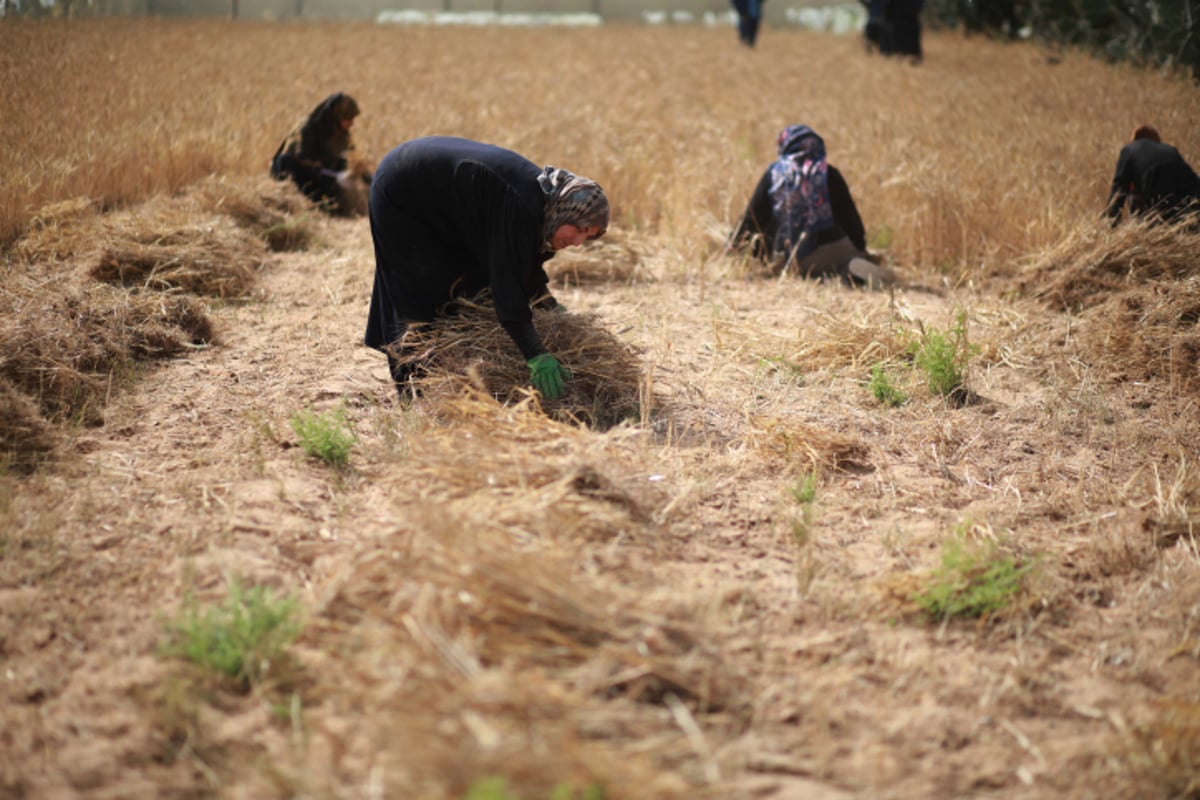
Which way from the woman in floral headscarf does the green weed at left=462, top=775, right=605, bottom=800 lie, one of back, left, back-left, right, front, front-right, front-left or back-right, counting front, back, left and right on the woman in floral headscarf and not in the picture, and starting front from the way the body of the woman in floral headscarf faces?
back

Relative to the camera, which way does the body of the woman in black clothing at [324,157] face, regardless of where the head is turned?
to the viewer's right

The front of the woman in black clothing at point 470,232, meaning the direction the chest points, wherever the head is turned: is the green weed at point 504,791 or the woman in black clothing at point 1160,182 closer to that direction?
the woman in black clothing

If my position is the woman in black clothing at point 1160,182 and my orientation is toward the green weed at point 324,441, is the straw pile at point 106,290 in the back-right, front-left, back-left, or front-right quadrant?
front-right

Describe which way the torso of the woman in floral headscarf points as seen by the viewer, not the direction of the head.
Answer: away from the camera

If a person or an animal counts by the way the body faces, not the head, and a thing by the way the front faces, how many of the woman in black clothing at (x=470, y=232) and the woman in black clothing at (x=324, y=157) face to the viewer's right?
2

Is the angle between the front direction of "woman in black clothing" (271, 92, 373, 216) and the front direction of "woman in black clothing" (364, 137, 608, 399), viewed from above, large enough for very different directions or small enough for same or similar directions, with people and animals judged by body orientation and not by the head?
same or similar directions

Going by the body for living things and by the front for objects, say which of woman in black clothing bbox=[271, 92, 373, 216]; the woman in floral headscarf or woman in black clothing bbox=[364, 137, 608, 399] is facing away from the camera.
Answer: the woman in floral headscarf

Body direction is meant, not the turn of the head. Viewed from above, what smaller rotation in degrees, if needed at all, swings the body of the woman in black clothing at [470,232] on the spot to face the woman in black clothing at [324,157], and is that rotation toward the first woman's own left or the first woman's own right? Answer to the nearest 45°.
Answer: approximately 90° to the first woman's own left

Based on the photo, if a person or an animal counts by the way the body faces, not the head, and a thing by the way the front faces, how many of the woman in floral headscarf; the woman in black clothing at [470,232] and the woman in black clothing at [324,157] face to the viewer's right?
2

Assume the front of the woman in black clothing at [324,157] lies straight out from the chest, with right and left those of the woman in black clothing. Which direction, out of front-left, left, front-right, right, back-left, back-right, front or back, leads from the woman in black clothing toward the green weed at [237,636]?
right

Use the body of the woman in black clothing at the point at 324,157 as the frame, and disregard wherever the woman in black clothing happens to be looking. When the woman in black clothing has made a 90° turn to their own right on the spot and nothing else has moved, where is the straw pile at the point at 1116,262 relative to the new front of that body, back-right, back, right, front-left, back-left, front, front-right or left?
front-left

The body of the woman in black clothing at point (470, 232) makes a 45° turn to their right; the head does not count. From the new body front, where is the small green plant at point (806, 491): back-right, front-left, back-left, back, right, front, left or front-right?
front

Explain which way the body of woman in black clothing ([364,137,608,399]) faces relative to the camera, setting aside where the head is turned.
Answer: to the viewer's right

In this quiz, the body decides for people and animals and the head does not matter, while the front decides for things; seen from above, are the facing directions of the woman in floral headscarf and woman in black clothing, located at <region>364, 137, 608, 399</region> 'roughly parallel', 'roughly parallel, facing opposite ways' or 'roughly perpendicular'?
roughly perpendicular

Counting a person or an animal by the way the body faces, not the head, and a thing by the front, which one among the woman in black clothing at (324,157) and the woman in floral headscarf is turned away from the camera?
the woman in floral headscarf
